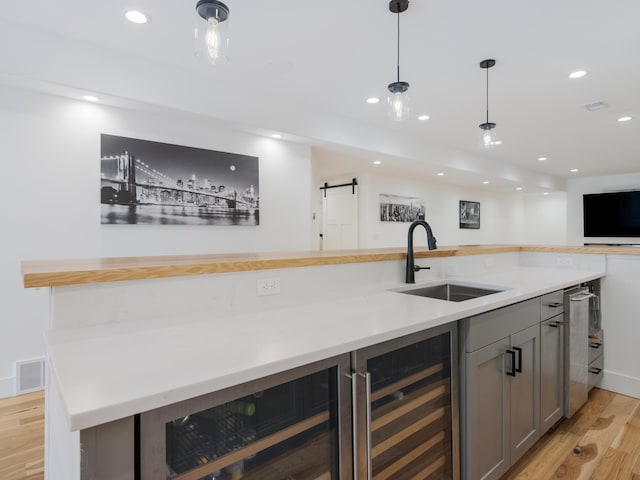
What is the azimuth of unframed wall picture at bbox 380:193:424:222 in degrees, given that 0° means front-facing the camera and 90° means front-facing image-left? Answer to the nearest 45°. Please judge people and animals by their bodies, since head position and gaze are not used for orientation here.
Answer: approximately 315°

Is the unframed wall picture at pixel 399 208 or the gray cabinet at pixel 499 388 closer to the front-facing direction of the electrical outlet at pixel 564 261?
the gray cabinet

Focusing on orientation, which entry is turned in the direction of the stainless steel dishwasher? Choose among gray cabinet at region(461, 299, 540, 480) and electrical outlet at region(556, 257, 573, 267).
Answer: the electrical outlet

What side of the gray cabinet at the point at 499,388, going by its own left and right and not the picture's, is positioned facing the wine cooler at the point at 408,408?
right

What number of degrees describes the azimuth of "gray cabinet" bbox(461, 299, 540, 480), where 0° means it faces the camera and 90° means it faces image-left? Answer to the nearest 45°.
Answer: approximately 315°

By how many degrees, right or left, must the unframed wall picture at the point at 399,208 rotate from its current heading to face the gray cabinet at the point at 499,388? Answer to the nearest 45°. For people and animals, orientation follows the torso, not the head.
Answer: approximately 45° to its right

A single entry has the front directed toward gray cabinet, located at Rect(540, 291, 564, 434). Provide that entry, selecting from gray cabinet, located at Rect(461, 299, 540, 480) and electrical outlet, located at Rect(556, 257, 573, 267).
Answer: the electrical outlet

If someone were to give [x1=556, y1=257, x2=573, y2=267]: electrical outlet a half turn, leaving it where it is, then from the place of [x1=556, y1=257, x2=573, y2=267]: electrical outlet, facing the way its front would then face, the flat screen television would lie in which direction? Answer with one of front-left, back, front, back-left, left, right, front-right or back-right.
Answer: front

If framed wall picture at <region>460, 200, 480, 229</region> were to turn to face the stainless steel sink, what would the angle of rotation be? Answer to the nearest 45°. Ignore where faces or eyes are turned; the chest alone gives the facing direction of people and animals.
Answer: approximately 45° to its right

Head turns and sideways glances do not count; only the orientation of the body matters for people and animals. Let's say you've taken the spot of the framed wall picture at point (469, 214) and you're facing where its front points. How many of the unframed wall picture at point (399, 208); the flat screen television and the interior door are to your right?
2

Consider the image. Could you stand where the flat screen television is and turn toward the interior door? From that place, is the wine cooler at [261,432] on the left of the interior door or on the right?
left
